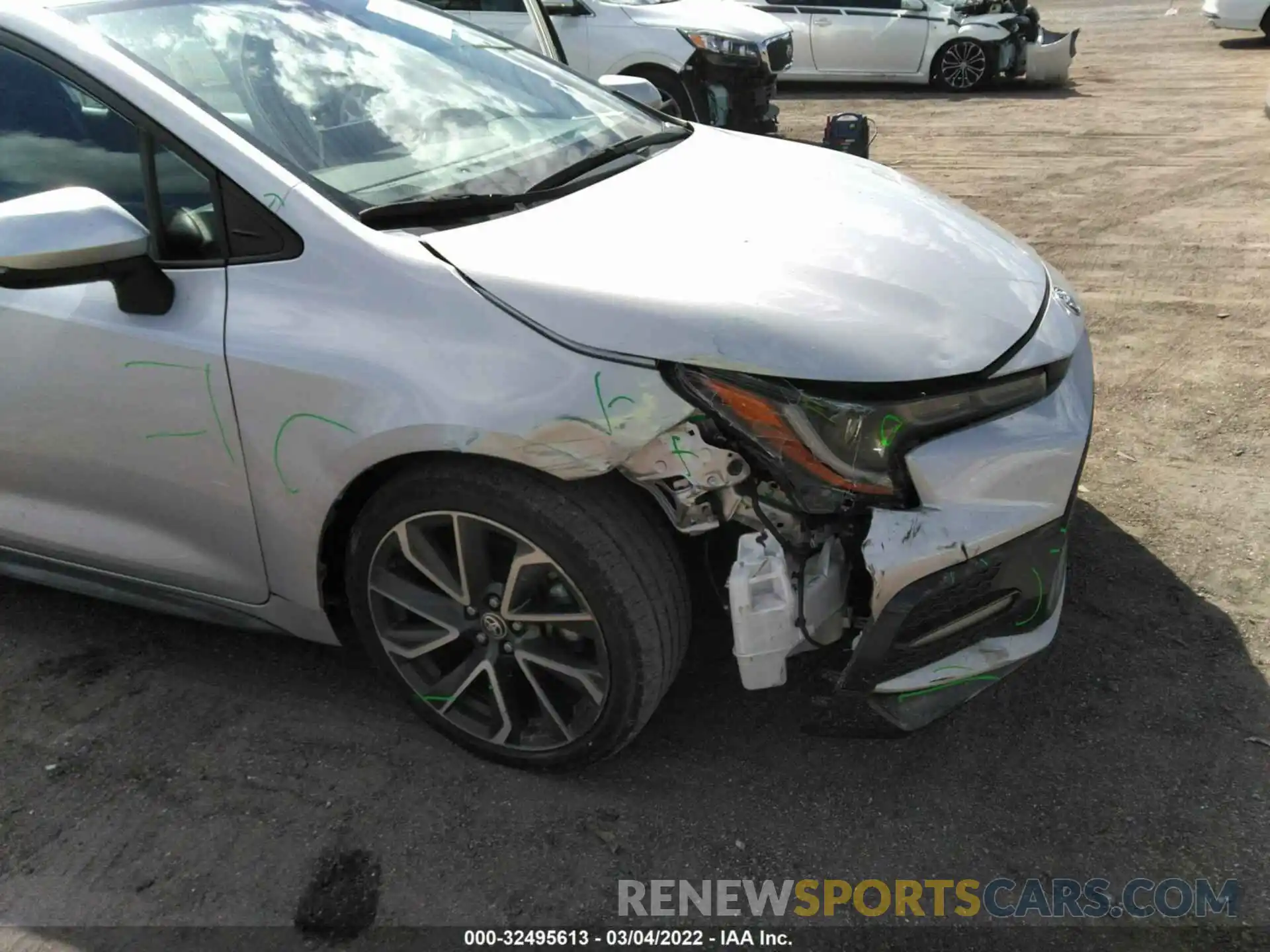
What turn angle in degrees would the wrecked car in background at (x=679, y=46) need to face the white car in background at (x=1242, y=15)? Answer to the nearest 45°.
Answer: approximately 90° to its left

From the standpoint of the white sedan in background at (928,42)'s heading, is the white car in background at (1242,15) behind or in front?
in front

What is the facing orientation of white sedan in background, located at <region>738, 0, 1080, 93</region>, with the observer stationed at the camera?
facing to the right of the viewer

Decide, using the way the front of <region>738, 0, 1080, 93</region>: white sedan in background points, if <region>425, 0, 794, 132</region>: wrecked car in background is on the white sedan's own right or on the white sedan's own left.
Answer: on the white sedan's own right

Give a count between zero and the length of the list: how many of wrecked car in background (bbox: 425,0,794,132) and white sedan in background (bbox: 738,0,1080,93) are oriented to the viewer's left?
0
